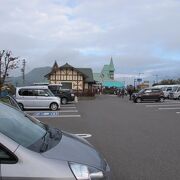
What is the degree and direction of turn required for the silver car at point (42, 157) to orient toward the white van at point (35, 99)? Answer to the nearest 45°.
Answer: approximately 135° to its left

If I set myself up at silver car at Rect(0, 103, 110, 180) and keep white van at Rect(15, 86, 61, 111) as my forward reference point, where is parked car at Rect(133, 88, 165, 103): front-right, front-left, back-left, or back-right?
front-right

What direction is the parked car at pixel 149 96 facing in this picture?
to the viewer's left

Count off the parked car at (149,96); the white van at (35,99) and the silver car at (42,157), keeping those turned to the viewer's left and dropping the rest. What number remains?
1

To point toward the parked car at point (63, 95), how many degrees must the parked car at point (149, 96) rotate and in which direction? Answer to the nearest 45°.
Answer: approximately 45° to its left

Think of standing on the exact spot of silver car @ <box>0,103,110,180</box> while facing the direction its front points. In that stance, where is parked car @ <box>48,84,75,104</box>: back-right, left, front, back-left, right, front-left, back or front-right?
back-left

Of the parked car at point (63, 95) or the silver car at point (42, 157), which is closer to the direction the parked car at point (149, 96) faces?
the parked car

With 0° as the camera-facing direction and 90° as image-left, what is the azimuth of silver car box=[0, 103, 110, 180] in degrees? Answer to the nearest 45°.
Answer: approximately 315°

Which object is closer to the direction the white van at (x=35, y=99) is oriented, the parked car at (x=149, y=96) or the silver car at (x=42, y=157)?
the parked car

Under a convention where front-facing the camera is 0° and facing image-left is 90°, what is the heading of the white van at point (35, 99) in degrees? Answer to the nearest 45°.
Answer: approximately 270°
